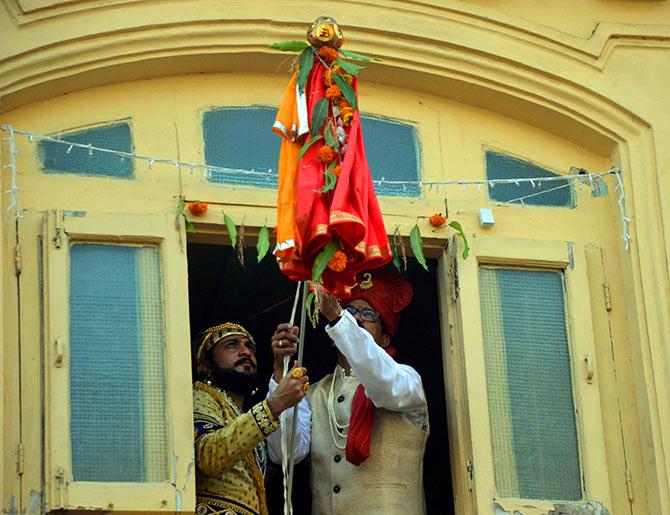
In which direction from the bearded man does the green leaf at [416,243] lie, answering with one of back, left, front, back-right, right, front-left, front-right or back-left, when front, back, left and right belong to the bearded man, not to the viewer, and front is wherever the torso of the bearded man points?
front-left

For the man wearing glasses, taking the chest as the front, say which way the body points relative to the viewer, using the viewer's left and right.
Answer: facing the viewer and to the left of the viewer

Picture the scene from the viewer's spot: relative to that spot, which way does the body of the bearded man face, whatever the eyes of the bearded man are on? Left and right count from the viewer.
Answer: facing the viewer and to the right of the viewer

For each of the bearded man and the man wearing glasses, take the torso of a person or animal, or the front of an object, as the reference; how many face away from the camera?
0
